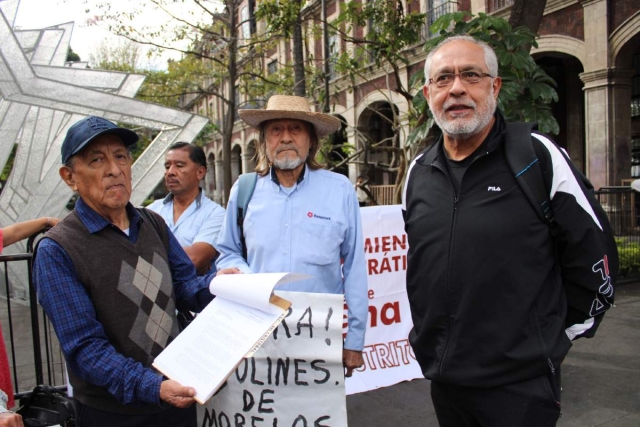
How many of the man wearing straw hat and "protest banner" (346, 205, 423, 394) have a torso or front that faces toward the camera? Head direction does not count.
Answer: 2

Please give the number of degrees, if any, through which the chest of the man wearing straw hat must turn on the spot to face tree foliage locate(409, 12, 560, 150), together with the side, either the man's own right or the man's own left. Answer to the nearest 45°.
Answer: approximately 135° to the man's own left

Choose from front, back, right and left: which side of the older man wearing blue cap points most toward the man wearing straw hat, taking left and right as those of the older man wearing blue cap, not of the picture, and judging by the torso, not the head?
left

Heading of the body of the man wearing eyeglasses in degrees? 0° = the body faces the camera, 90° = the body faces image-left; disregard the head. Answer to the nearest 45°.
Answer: approximately 45°

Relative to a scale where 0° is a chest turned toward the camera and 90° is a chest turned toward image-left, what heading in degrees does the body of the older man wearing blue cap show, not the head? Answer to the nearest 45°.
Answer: approximately 315°

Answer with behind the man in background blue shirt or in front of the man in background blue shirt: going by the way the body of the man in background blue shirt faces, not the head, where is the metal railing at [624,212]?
behind

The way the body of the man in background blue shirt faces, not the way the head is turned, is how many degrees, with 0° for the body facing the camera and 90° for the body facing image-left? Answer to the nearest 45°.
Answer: approximately 45°

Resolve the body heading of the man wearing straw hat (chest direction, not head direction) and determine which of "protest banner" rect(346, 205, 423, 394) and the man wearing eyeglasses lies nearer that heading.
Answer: the man wearing eyeglasses

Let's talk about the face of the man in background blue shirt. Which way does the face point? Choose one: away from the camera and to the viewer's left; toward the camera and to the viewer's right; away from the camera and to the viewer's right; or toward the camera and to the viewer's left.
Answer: toward the camera and to the viewer's left

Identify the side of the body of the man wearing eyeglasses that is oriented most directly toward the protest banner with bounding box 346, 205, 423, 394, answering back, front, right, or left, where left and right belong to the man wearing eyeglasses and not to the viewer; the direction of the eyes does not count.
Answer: right
